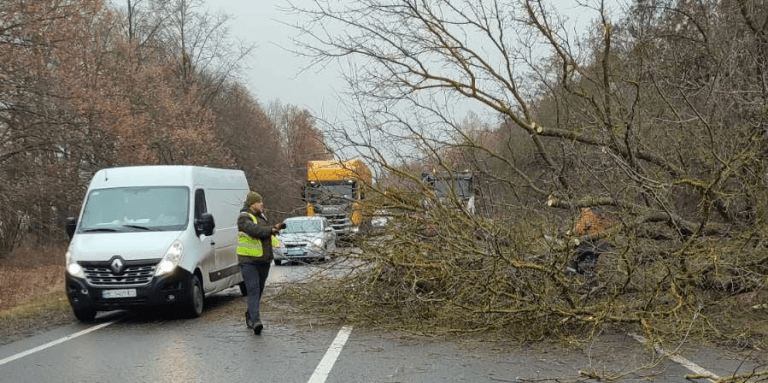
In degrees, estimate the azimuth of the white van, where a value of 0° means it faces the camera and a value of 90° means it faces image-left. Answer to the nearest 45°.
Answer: approximately 45°

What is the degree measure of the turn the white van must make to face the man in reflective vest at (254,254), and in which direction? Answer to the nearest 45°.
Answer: approximately 90° to its left

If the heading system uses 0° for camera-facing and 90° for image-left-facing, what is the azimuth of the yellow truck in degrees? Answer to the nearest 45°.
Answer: approximately 0°
